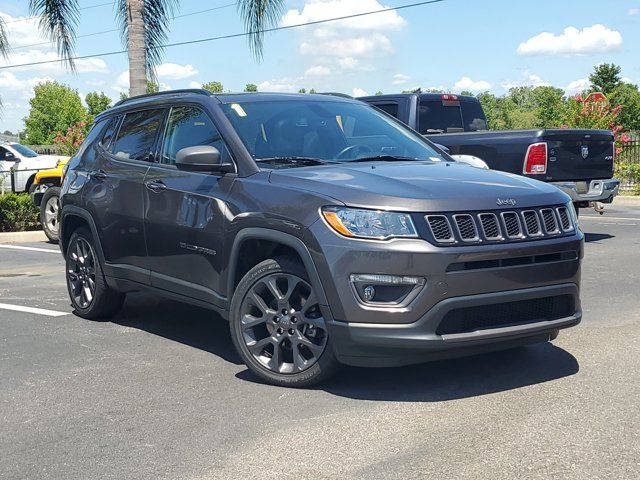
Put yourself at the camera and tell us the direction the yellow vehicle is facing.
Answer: facing the viewer and to the left of the viewer

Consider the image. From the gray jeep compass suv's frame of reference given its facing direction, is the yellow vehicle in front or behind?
behind

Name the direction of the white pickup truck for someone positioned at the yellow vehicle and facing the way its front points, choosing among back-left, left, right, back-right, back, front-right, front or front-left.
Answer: back-right

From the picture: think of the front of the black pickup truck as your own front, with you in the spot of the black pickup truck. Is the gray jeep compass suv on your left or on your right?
on your left

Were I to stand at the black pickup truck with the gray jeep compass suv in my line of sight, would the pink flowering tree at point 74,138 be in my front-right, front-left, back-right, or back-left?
back-right

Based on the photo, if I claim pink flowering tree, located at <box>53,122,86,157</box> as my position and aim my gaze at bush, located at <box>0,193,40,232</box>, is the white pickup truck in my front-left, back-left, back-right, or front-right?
front-right

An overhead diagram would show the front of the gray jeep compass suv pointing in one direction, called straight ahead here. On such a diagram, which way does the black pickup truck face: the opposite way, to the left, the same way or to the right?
the opposite way

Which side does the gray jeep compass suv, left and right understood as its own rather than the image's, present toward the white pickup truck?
back

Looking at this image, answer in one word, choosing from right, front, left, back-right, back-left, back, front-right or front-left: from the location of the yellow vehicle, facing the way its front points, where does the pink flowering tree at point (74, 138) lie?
back-right

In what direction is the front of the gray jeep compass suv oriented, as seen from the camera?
facing the viewer and to the right of the viewer

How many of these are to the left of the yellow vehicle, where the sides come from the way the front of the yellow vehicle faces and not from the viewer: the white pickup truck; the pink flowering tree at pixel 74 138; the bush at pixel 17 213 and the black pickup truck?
1

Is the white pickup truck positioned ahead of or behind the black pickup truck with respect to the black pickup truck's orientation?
ahead

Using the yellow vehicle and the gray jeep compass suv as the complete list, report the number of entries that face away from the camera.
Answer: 0

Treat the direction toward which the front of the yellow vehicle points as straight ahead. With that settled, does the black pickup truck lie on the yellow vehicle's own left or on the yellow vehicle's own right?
on the yellow vehicle's own left
